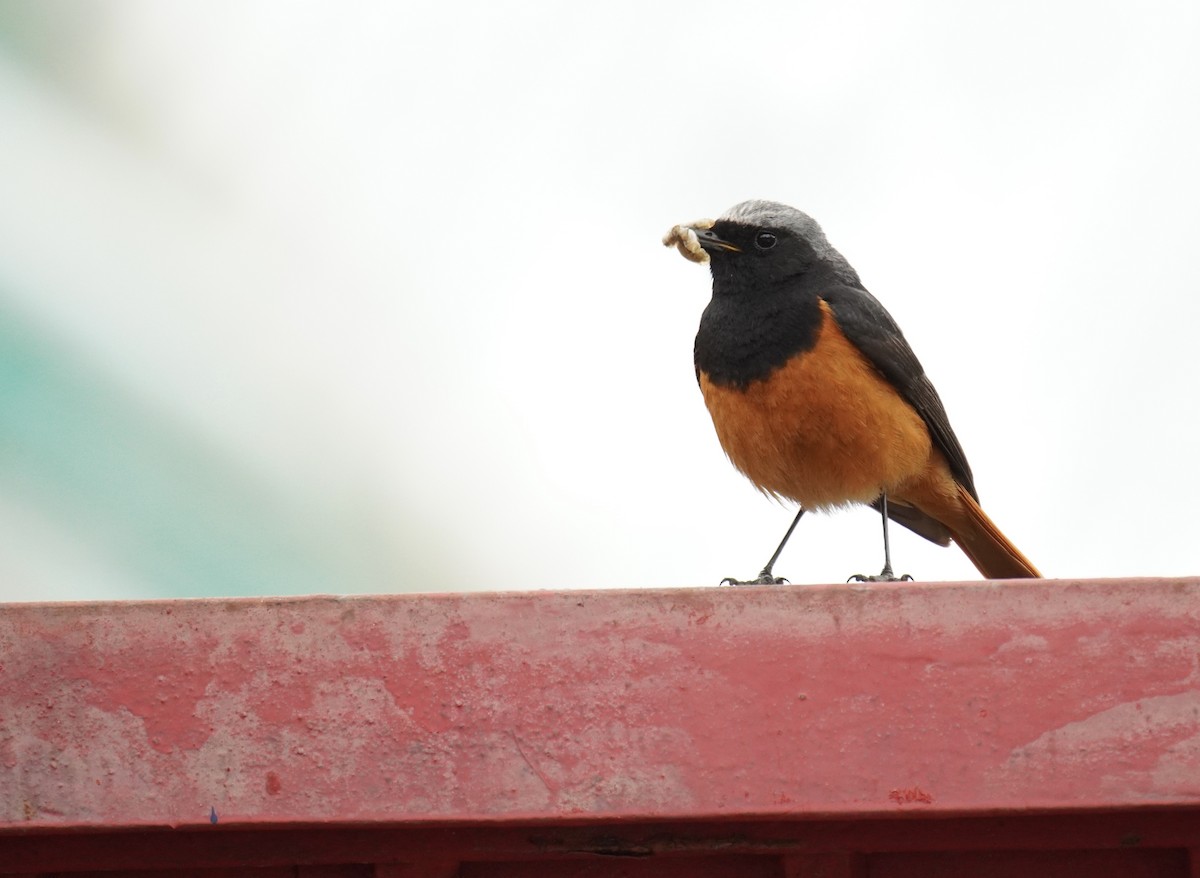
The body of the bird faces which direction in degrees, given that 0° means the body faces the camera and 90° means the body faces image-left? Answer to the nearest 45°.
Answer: approximately 45°
